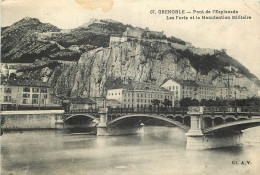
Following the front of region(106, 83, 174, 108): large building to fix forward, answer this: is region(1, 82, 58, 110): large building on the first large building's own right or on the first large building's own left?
on the first large building's own right

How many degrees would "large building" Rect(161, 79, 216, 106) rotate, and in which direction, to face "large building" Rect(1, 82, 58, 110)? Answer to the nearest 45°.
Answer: approximately 135° to its right

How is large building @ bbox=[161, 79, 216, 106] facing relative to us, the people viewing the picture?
facing the viewer and to the right of the viewer

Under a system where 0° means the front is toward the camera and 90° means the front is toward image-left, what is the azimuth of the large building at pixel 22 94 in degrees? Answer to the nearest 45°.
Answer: approximately 0°

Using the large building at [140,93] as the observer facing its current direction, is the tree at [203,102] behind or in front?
in front

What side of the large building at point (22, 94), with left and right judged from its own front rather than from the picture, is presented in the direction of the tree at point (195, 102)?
left

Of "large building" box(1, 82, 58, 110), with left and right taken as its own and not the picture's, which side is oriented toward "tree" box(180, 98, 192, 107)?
left
